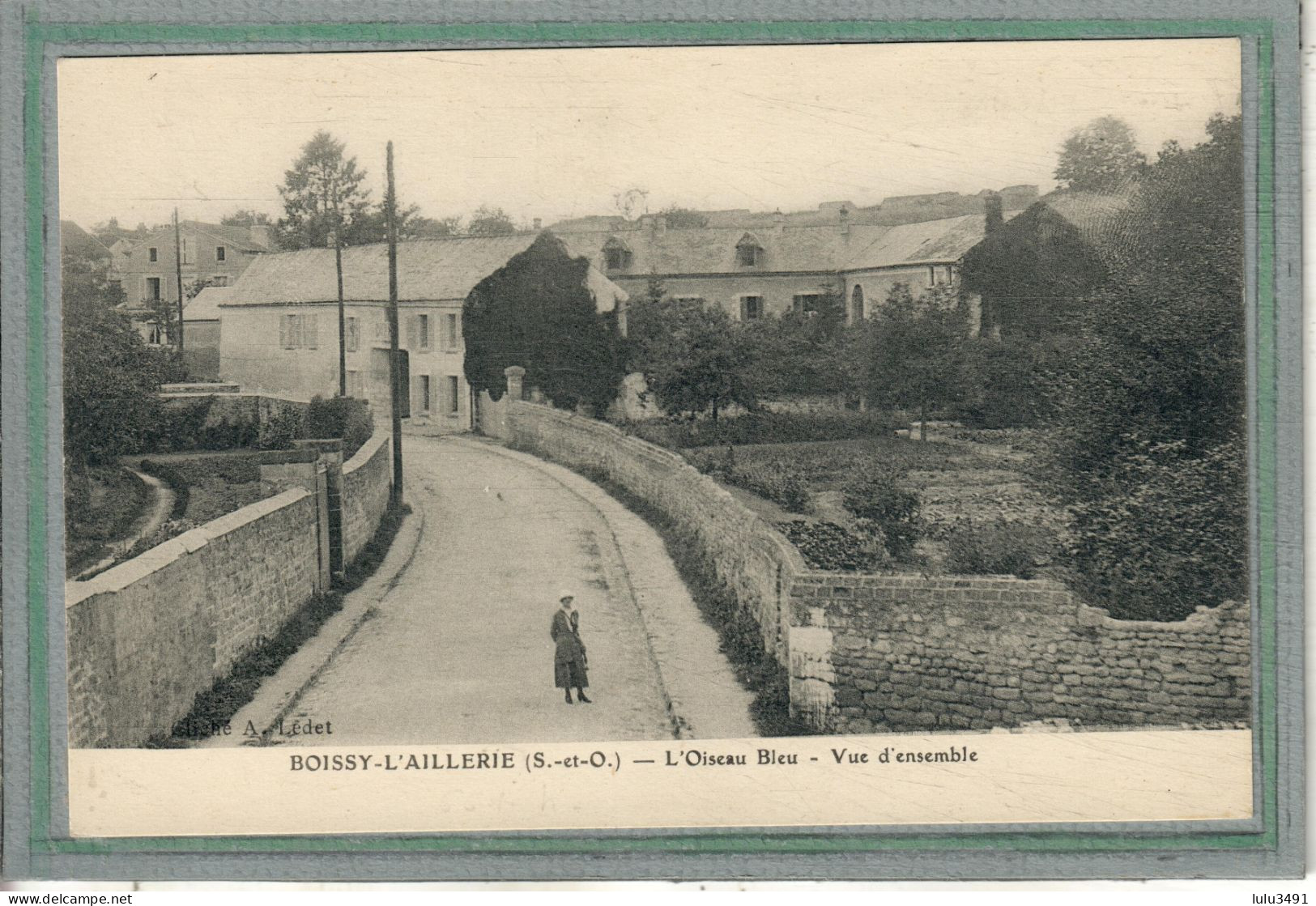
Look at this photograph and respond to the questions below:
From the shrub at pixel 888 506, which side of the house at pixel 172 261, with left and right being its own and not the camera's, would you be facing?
front

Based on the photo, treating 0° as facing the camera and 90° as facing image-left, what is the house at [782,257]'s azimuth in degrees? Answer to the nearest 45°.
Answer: approximately 0°

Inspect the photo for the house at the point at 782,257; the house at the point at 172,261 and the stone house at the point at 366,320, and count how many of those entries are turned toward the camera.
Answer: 3

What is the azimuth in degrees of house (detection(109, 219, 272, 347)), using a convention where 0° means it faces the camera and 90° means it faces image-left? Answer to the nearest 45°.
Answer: approximately 0°

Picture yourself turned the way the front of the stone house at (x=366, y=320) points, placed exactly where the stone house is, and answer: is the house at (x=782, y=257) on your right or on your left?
on your left
